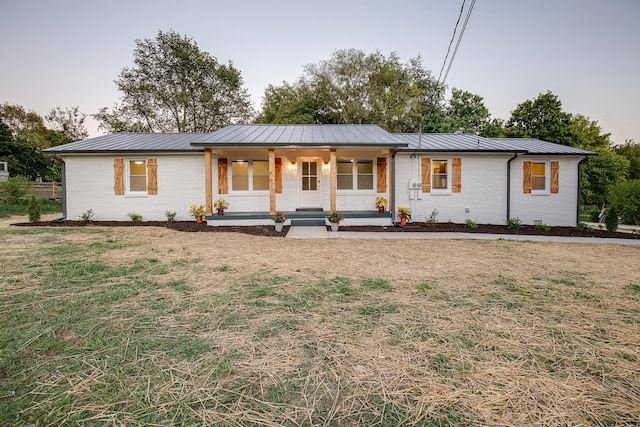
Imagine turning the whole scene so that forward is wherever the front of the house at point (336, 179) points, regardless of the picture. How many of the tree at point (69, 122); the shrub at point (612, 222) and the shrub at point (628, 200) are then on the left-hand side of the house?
2

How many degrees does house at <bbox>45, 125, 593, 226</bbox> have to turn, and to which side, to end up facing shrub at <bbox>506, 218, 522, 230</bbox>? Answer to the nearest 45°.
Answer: approximately 90° to its left

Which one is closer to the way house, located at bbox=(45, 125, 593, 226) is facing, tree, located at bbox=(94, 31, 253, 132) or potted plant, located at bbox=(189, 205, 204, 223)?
the potted plant

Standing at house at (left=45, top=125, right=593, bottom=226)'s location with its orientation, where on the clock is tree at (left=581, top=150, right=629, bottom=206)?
The tree is roughly at 8 o'clock from the house.

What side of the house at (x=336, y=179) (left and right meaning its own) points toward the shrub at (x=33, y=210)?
right

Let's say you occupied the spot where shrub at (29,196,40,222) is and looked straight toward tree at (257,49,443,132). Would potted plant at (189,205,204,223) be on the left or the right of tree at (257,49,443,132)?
right

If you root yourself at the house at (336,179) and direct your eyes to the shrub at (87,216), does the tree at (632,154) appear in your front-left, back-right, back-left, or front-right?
back-right

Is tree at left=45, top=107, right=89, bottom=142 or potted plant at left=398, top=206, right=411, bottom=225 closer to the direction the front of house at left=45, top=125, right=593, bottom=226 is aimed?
the potted plant

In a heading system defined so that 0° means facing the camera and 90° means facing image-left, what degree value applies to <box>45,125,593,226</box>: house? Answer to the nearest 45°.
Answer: approximately 0°

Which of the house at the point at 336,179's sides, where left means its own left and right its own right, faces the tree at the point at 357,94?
back

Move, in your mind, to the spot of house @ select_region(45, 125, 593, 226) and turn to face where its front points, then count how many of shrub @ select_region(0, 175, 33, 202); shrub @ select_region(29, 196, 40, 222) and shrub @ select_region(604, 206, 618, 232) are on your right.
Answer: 2

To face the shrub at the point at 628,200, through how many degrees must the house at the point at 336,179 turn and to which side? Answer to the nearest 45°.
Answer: approximately 90° to its left

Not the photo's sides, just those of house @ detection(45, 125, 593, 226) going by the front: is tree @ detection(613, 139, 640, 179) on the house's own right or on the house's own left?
on the house's own left

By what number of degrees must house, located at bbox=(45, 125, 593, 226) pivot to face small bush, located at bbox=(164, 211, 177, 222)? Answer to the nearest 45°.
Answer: approximately 90° to its right

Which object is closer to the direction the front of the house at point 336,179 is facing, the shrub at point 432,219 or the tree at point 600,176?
the shrub

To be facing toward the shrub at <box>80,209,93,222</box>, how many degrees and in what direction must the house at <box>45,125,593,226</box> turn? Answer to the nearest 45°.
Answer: approximately 90° to its right
